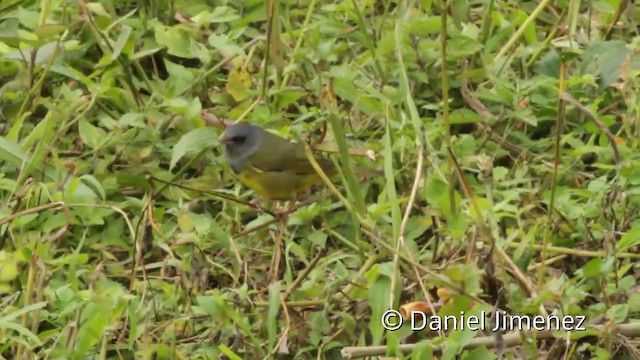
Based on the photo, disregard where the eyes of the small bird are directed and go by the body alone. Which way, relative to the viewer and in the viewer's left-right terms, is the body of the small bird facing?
facing to the left of the viewer
